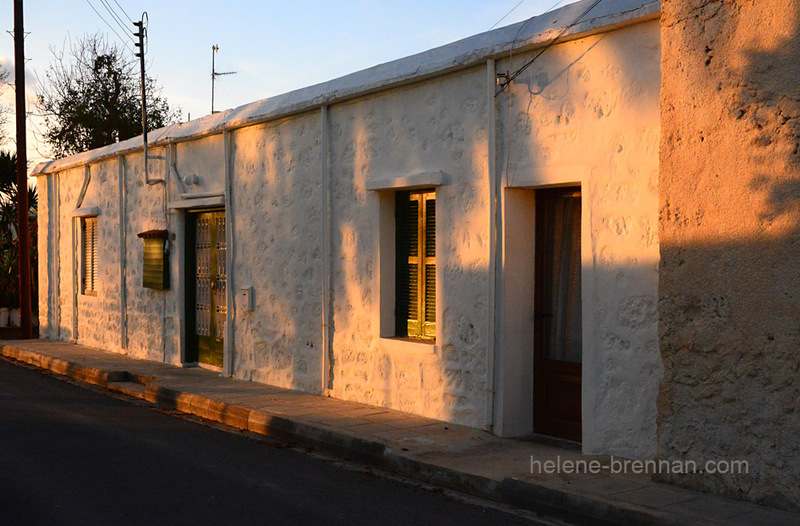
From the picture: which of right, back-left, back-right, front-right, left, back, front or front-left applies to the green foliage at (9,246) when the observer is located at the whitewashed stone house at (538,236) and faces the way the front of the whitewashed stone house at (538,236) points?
right

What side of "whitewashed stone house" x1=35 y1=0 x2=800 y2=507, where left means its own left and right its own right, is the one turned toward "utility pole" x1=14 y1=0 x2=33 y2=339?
right

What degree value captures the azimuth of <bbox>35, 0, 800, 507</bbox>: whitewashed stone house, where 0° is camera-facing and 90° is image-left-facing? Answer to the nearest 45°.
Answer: approximately 45°
